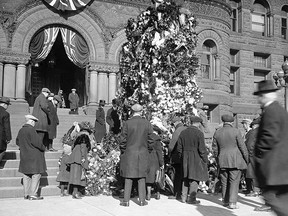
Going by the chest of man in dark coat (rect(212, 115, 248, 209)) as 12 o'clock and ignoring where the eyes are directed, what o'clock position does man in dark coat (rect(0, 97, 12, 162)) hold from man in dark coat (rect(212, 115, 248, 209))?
man in dark coat (rect(0, 97, 12, 162)) is roughly at 9 o'clock from man in dark coat (rect(212, 115, 248, 209)).

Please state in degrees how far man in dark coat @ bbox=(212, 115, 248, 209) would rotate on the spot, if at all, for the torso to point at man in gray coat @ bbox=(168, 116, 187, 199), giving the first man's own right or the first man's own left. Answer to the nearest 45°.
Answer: approximately 90° to the first man's own left

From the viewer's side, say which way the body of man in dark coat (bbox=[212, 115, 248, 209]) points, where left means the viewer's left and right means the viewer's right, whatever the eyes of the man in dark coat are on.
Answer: facing away from the viewer

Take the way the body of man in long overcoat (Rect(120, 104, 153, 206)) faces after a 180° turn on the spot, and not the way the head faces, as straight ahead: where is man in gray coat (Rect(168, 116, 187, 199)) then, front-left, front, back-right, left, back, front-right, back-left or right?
back-left

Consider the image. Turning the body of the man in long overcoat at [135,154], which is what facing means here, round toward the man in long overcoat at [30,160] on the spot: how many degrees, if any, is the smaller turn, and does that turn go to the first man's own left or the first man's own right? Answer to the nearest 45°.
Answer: approximately 90° to the first man's own left

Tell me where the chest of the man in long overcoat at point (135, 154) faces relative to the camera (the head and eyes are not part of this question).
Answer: away from the camera

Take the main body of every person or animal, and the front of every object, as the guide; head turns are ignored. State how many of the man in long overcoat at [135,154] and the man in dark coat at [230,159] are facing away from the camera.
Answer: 2

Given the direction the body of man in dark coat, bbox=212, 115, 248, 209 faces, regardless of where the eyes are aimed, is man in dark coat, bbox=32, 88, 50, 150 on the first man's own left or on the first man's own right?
on the first man's own left

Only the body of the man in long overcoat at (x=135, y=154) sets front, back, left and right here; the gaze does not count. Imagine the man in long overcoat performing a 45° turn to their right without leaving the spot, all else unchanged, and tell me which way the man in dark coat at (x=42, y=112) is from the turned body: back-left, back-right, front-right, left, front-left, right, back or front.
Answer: left

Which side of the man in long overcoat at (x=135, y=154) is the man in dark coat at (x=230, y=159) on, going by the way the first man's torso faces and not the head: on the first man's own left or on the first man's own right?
on the first man's own right

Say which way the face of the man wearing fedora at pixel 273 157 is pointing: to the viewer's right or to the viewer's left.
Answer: to the viewer's left
